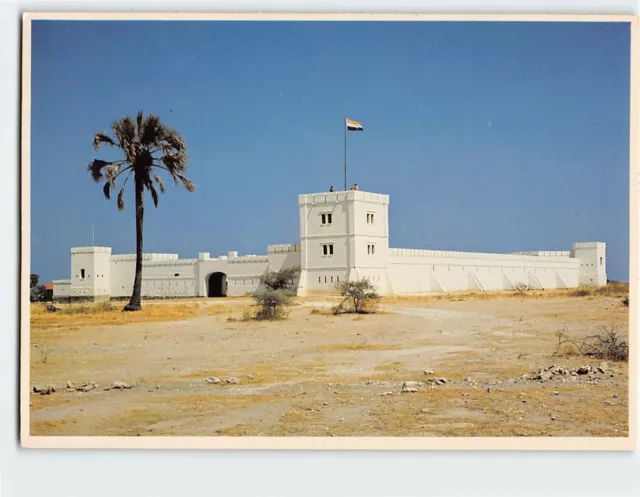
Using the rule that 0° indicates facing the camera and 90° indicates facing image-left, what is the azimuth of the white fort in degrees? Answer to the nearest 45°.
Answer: approximately 45°

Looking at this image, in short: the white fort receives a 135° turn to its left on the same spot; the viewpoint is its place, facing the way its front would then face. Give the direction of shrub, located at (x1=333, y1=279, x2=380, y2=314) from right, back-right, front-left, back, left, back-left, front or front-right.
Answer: right

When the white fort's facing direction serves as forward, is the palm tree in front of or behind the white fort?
in front

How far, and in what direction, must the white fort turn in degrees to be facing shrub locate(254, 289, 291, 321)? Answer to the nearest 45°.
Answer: approximately 45° to its left
